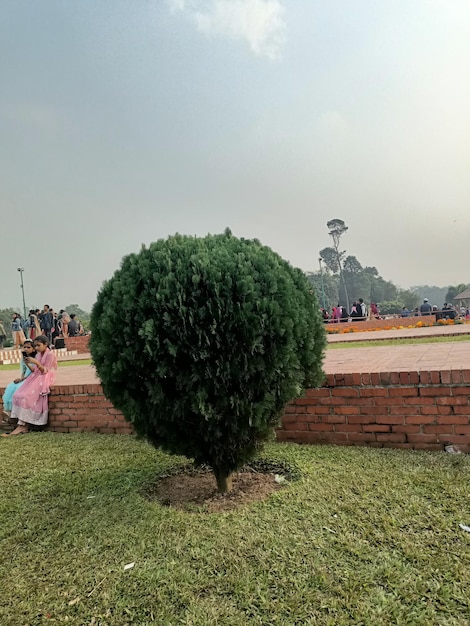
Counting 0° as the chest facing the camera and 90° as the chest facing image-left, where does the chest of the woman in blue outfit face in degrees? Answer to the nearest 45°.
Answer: approximately 45°

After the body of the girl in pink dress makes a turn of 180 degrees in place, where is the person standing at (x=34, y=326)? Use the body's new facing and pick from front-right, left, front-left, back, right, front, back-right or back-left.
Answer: front-left

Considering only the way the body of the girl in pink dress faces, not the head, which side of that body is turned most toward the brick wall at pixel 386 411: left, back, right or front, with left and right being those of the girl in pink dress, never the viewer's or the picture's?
left

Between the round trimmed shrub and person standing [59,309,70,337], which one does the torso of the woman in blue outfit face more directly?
the round trimmed shrub

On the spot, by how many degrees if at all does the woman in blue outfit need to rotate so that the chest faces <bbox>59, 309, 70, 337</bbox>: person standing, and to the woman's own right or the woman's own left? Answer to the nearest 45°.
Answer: approximately 135° to the woman's own right

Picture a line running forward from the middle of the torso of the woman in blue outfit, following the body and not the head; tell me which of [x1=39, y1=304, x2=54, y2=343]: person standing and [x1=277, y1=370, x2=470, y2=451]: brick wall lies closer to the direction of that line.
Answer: the brick wall

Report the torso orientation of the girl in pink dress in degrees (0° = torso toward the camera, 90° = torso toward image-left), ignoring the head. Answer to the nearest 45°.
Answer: approximately 45°

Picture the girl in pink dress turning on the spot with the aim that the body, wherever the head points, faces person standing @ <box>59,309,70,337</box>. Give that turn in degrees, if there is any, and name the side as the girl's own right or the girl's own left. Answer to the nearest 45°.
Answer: approximately 135° to the girl's own right

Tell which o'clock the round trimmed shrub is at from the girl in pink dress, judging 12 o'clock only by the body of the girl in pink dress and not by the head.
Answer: The round trimmed shrub is roughly at 10 o'clock from the girl in pink dress.

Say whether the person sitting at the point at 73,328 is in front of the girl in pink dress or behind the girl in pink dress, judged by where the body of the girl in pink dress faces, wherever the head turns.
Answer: behind

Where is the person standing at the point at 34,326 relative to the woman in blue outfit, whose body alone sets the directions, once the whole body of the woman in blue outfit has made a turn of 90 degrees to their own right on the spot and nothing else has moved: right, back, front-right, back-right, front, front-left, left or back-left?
front-right
